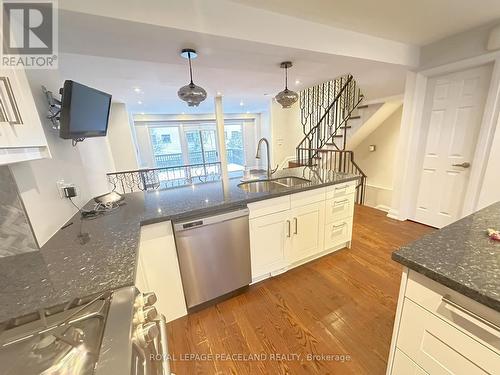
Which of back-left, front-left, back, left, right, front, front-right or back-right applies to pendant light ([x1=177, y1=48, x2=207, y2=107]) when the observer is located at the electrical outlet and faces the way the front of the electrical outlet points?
front-left

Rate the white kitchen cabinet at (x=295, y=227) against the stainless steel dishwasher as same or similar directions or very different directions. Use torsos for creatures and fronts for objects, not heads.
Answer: same or similar directions

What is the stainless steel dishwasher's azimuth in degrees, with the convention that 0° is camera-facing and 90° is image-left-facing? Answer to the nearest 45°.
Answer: approximately 315°

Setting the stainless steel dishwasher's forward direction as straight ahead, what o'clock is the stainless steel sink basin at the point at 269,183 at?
The stainless steel sink basin is roughly at 9 o'clock from the stainless steel dishwasher.

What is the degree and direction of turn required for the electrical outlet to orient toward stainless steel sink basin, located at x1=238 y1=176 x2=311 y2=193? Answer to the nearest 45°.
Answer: approximately 45° to its left

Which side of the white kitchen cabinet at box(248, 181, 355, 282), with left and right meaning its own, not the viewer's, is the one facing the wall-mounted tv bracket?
right

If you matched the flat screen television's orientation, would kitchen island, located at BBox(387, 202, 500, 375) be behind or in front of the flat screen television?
in front

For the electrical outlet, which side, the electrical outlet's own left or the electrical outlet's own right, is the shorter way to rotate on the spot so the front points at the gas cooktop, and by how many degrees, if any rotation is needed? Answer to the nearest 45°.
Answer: approximately 45° to the electrical outlet's own right

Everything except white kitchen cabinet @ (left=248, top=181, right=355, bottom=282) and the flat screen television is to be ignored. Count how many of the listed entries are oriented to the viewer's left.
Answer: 0

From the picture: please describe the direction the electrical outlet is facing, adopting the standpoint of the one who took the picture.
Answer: facing the viewer and to the right of the viewer

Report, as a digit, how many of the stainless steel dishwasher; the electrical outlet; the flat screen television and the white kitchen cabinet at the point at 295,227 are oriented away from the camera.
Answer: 0

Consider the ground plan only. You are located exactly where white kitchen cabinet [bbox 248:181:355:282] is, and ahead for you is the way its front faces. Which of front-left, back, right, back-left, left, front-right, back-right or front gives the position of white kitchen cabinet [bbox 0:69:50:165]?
right
